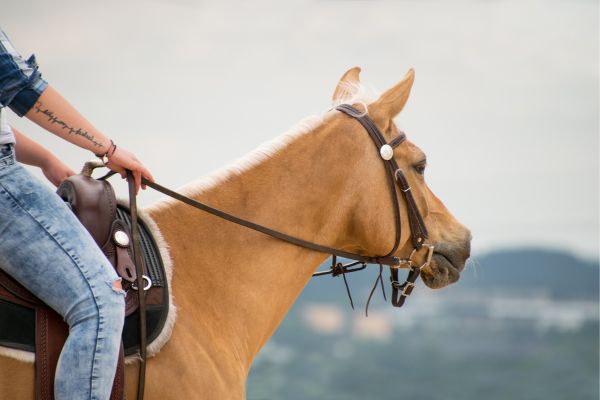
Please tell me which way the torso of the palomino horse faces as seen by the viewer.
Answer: to the viewer's right

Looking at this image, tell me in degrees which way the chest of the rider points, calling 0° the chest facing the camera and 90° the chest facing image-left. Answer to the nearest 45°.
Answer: approximately 270°
